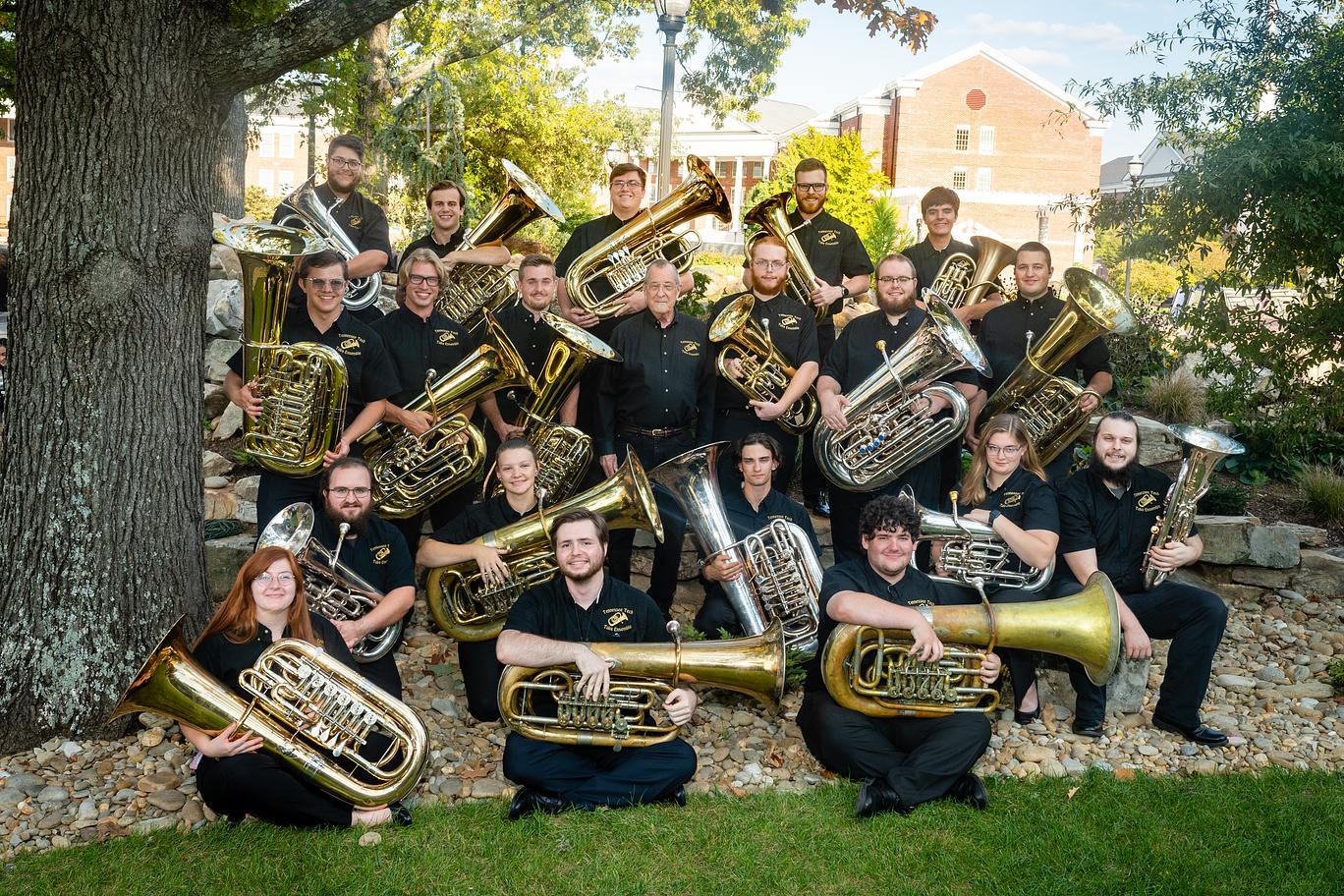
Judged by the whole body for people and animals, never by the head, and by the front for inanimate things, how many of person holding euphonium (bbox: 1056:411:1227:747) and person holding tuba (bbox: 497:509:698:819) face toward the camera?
2

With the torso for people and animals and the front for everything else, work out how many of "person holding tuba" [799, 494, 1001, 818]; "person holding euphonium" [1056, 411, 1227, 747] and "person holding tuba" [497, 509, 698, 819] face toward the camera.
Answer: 3

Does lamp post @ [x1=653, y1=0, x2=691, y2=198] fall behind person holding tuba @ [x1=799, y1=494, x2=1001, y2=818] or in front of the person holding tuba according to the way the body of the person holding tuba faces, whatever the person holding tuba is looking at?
behind

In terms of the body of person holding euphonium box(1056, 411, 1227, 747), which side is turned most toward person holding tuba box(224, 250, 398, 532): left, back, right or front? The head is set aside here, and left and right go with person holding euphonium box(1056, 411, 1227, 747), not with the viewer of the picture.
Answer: right

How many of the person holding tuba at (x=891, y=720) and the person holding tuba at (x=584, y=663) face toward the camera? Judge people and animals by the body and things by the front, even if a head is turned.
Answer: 2
